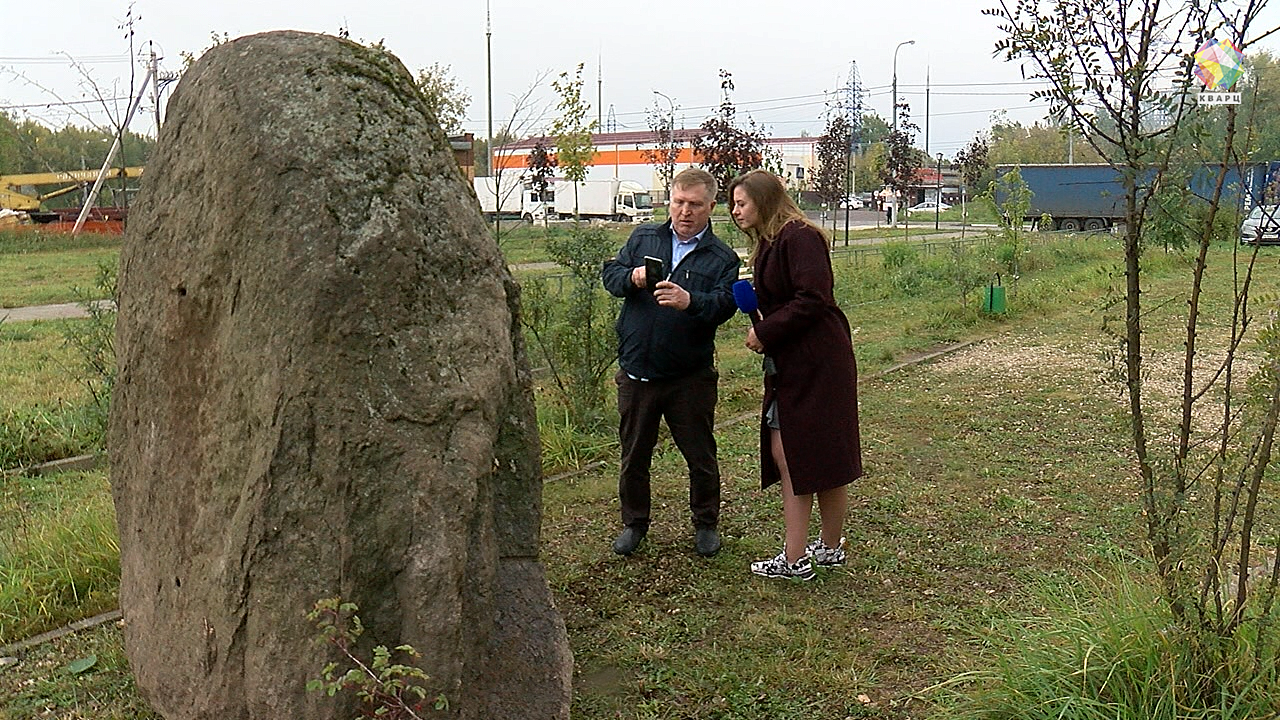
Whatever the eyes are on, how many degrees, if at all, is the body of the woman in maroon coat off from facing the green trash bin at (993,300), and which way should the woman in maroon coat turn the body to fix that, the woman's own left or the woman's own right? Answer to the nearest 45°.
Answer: approximately 90° to the woman's own right

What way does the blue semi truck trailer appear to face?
to the viewer's right

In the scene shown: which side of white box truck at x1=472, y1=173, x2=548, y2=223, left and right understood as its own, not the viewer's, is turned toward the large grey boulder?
right

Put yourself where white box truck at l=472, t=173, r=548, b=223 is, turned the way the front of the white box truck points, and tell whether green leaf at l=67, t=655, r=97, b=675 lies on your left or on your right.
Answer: on your right

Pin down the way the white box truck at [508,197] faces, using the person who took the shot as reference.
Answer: facing to the right of the viewer

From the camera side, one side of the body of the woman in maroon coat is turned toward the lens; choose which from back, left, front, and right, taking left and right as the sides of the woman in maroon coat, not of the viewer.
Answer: left

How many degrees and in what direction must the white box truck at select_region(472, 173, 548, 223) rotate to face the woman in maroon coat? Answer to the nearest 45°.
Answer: approximately 90° to its right

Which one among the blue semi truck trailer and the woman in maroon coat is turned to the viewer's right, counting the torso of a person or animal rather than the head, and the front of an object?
the blue semi truck trailer

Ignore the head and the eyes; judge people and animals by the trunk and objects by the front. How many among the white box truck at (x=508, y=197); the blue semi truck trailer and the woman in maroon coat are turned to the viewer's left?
1

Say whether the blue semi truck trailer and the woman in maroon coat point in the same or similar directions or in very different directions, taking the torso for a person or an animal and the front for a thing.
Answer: very different directions
